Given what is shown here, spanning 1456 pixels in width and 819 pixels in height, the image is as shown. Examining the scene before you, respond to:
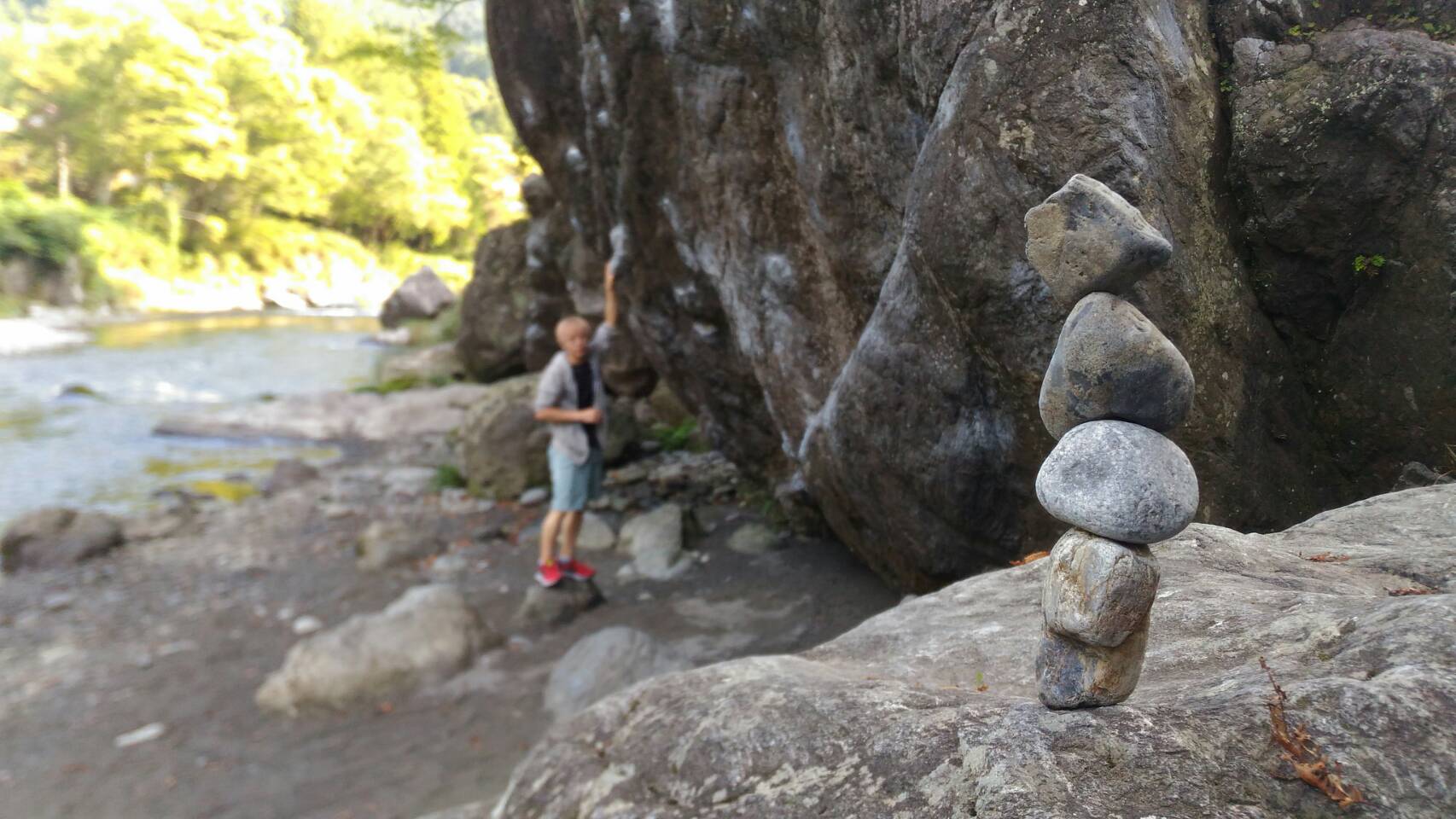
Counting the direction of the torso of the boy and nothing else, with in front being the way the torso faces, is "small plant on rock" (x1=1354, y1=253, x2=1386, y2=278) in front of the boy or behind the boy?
in front

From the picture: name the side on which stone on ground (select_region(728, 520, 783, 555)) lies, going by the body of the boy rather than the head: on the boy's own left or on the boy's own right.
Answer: on the boy's own left

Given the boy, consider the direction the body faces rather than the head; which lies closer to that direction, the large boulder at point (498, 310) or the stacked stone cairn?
the stacked stone cairn

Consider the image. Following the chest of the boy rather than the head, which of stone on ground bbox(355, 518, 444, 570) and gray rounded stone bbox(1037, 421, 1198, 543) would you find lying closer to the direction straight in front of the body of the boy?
the gray rounded stone

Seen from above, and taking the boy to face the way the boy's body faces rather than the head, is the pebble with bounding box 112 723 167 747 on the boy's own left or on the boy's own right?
on the boy's own right

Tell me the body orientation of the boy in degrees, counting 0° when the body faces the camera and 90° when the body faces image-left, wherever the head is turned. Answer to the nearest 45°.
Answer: approximately 315°

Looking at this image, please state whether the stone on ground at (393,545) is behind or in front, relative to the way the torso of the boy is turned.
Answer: behind

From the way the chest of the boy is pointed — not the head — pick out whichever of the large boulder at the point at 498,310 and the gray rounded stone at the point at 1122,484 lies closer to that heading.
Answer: the gray rounded stone

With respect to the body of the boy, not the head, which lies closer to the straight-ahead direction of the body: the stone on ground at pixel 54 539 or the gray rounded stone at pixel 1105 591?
the gray rounded stone

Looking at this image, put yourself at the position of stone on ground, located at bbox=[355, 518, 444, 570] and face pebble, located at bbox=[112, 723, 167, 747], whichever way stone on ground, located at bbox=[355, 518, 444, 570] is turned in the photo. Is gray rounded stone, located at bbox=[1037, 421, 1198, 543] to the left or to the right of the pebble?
left

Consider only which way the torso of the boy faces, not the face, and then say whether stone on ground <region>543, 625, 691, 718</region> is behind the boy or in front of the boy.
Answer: in front

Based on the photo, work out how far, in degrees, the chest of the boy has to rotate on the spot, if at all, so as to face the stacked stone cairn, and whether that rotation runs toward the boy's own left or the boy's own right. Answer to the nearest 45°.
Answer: approximately 45° to the boy's own right

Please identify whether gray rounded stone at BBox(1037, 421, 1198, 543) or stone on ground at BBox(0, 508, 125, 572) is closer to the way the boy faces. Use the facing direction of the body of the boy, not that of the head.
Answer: the gray rounded stone

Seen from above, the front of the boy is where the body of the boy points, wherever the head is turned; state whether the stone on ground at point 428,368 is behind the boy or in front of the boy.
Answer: behind
